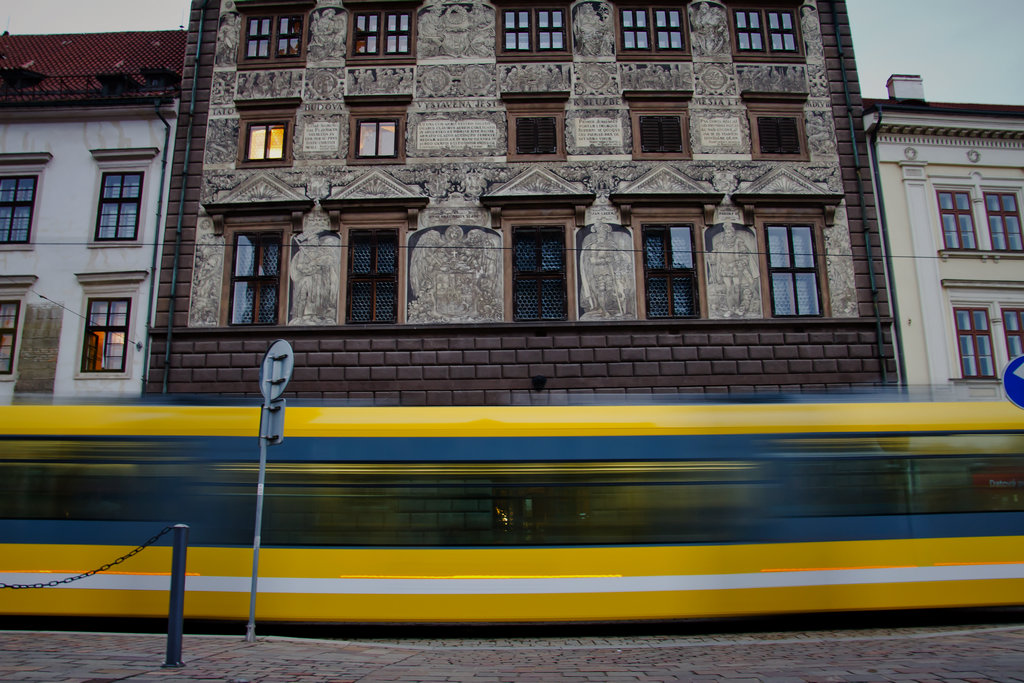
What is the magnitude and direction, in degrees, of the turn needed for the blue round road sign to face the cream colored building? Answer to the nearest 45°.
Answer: approximately 180°

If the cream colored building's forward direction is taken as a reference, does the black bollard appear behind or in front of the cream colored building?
in front

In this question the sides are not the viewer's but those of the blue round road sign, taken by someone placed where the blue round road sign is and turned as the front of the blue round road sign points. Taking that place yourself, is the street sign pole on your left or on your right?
on your right

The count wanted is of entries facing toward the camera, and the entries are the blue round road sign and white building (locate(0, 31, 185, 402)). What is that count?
2

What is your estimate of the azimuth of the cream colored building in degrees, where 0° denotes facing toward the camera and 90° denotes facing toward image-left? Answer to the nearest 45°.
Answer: approximately 0°

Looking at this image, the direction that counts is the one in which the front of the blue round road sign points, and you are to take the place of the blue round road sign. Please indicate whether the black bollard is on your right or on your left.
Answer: on your right

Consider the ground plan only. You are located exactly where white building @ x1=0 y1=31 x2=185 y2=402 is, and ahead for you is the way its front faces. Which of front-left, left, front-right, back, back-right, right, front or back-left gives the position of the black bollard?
front

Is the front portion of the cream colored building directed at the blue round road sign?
yes

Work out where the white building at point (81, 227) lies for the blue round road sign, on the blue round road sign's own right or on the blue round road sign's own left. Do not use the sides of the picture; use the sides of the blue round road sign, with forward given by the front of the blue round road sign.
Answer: on the blue round road sign's own right

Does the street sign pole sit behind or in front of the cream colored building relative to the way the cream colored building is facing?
in front

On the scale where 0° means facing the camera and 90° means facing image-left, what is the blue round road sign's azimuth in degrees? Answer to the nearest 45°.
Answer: approximately 0°

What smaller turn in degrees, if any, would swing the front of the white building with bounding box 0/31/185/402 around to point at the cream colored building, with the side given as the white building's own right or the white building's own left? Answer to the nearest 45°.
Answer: approximately 45° to the white building's own left
